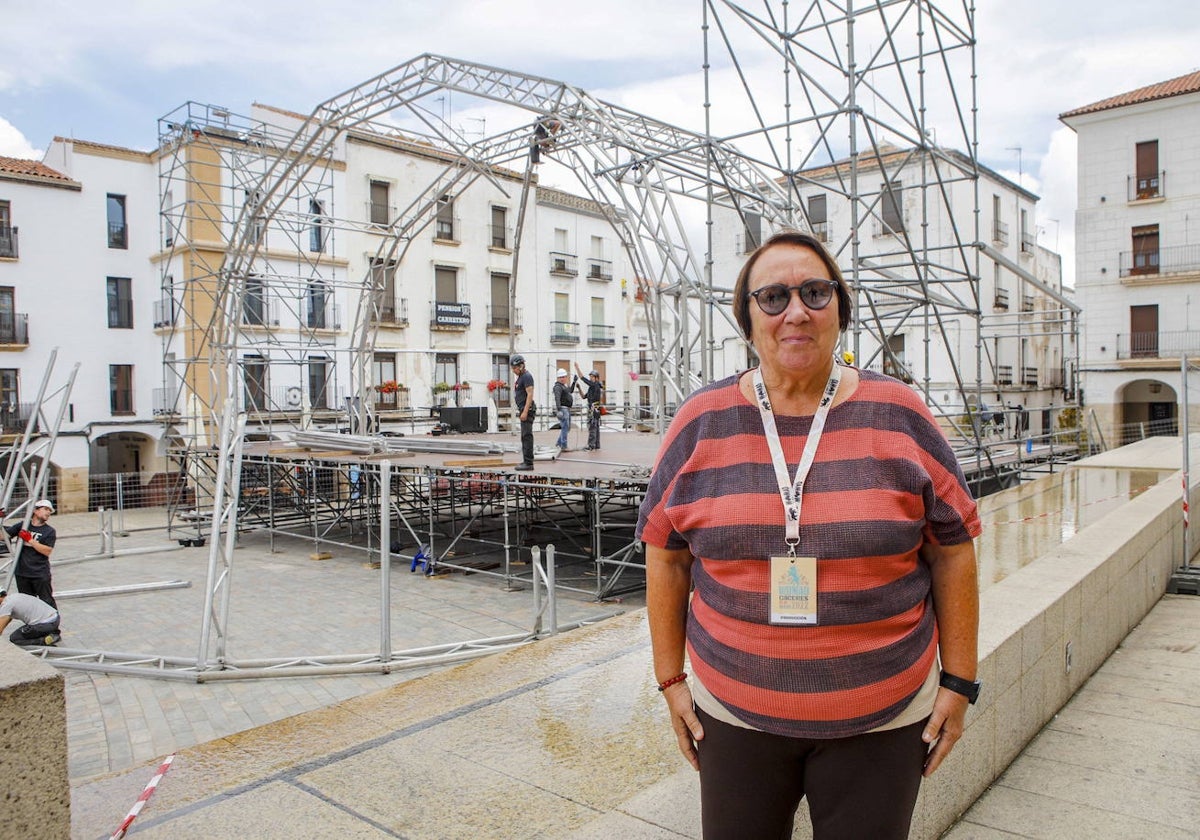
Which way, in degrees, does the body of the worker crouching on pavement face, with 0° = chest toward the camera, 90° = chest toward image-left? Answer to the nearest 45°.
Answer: approximately 90°

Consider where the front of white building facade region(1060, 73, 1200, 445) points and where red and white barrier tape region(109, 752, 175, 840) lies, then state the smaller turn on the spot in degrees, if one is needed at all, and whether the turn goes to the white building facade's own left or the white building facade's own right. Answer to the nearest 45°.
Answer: approximately 45° to the white building facade's own left

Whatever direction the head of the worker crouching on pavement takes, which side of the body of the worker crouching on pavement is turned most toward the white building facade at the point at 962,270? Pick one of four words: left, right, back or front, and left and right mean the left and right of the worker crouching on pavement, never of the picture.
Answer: back

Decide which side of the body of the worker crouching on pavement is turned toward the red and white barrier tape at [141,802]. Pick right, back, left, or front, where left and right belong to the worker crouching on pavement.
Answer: left

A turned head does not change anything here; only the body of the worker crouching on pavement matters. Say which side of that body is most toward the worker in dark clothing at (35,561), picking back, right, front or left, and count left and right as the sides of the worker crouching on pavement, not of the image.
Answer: right

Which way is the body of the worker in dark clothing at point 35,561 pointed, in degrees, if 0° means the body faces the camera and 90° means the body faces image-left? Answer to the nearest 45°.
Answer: approximately 45°

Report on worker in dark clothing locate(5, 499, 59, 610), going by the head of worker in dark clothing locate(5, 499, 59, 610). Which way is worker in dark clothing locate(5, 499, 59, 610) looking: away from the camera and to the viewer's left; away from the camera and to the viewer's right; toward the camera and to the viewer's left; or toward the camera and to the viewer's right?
toward the camera and to the viewer's right

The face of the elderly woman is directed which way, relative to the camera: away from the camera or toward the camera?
toward the camera

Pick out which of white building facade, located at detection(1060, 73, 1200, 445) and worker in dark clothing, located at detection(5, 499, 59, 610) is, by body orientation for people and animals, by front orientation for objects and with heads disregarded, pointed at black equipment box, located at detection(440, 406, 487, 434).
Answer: the white building facade

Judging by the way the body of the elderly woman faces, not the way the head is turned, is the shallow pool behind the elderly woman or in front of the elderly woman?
behind

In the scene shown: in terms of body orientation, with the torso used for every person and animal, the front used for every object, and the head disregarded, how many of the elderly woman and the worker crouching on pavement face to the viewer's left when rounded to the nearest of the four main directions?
1

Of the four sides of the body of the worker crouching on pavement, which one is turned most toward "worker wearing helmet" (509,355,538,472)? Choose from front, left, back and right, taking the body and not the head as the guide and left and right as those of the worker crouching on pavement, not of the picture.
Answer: back

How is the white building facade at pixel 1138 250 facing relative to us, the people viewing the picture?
facing the viewer and to the left of the viewer

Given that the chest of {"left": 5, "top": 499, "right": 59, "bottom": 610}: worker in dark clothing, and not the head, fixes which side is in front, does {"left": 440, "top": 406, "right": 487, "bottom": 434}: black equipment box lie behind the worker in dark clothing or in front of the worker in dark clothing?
behind

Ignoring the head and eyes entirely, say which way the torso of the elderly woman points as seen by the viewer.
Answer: toward the camera

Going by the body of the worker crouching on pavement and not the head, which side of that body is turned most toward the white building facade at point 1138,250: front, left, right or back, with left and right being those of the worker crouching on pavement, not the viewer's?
back
